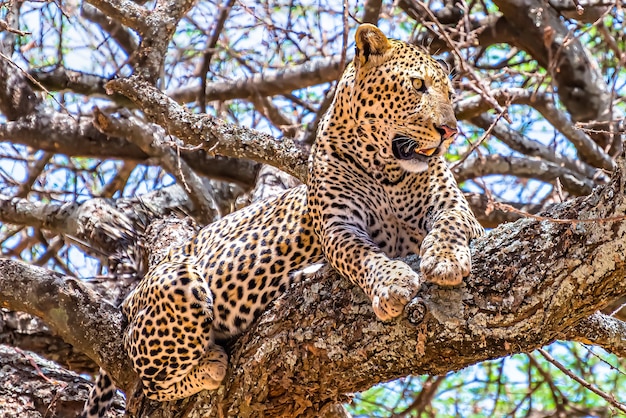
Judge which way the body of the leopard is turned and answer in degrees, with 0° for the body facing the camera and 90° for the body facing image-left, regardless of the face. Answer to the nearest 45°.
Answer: approximately 315°
